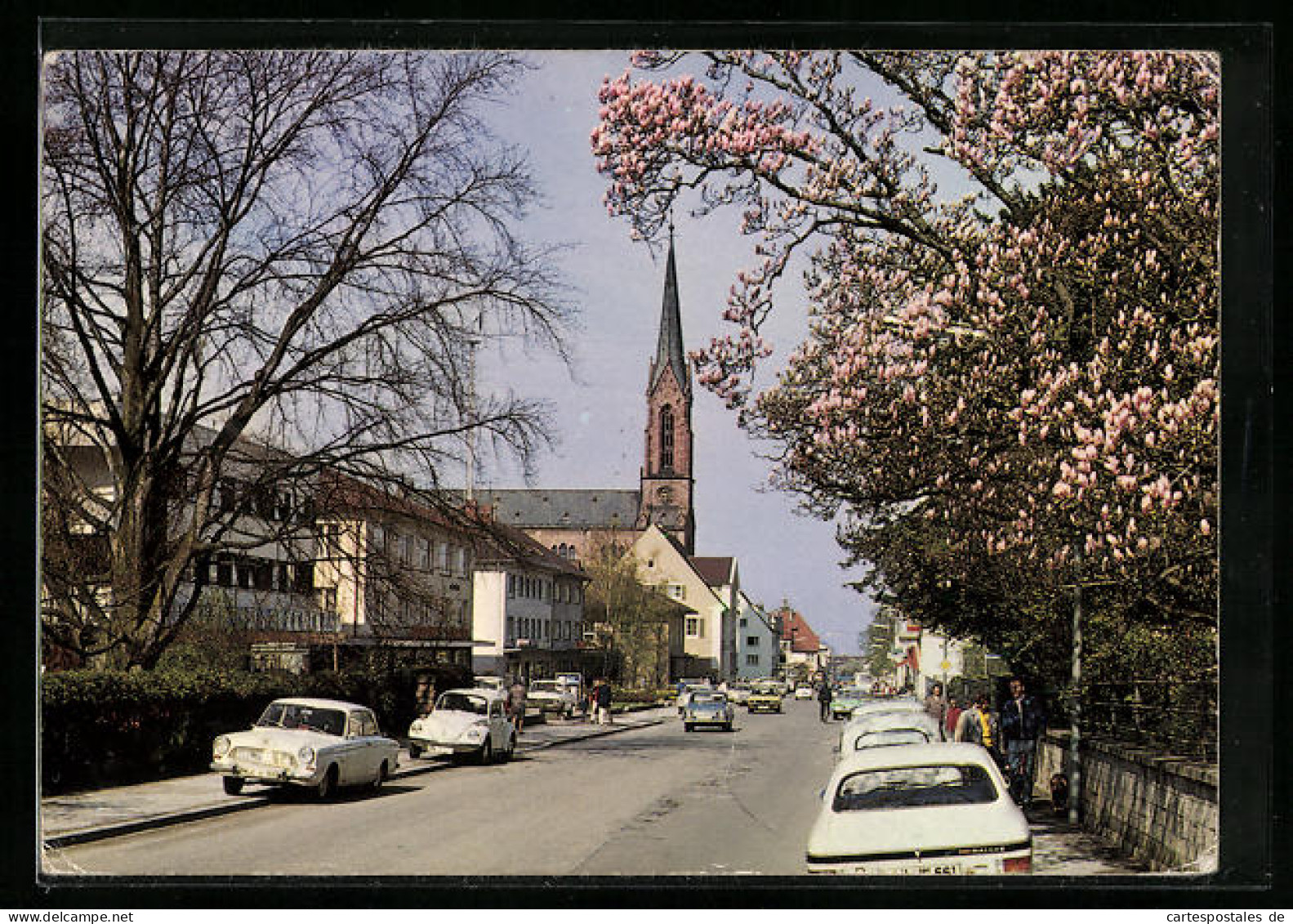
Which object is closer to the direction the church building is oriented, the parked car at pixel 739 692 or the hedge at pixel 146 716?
the parked car

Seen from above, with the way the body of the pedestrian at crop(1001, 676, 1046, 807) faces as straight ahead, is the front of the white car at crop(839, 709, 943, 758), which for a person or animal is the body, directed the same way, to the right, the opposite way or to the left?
the opposite way

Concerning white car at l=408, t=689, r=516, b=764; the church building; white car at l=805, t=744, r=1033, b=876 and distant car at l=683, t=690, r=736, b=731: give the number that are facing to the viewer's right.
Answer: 1

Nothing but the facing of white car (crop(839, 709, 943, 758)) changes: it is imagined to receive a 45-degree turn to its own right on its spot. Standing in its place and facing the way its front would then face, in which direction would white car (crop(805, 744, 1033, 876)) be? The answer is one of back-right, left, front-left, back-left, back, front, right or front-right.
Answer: back-right

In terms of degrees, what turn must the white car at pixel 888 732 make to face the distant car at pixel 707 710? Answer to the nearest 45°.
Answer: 0° — it already faces it

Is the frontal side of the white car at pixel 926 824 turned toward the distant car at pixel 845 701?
yes

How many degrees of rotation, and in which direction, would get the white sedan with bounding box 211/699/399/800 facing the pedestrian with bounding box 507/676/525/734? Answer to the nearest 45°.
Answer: approximately 135° to its right

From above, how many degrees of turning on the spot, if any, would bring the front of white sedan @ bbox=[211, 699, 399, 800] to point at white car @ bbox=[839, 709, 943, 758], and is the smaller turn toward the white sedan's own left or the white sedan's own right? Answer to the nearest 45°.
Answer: approximately 90° to the white sedan's own left

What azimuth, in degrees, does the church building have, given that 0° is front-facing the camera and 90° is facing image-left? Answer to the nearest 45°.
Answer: approximately 270°

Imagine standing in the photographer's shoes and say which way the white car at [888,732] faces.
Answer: facing away from the viewer

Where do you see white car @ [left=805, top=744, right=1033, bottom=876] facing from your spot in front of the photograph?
facing away from the viewer

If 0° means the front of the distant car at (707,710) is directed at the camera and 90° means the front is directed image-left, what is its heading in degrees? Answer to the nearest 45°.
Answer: approximately 0°
